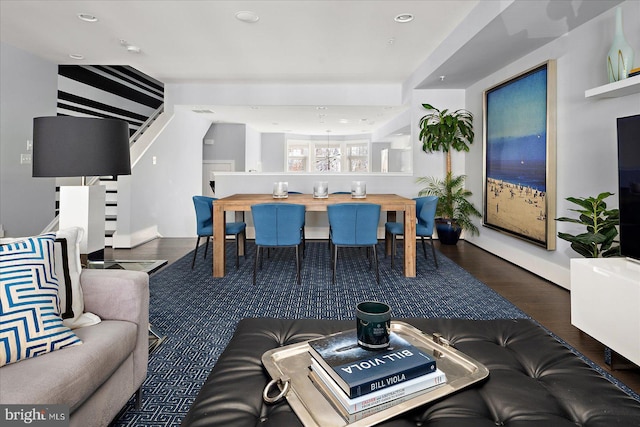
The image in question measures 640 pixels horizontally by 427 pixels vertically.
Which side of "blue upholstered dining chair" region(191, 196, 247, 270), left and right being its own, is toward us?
right

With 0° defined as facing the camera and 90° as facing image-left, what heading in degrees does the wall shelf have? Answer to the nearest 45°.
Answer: approximately 45°

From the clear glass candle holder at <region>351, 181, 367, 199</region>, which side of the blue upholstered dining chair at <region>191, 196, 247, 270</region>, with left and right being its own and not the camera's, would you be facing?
front

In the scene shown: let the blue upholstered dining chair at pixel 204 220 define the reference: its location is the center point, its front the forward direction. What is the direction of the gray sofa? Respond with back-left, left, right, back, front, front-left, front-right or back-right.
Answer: right

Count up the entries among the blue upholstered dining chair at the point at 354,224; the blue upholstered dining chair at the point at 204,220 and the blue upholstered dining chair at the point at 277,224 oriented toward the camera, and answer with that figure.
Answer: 0

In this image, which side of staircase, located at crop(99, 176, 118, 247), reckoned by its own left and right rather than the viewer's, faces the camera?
front

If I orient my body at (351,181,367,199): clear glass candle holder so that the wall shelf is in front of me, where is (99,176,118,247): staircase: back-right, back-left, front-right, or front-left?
back-right

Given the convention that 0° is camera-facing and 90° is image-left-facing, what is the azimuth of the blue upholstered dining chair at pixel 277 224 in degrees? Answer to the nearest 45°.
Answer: approximately 180°

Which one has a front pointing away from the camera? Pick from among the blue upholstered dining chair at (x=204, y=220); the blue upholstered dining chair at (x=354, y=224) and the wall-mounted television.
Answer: the blue upholstered dining chair at (x=354, y=224)

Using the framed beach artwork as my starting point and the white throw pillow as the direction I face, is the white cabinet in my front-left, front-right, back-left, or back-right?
front-left

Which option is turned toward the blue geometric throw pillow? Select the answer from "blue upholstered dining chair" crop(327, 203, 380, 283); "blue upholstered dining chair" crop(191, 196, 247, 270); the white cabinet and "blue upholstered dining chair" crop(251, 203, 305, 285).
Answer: the white cabinet
